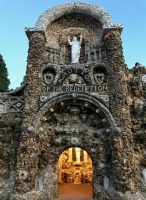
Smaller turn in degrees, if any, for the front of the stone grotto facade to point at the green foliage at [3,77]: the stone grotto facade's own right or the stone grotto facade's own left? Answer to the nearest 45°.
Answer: approximately 135° to the stone grotto facade's own right

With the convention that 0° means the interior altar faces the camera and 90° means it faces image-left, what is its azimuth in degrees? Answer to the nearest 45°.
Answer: approximately 0°

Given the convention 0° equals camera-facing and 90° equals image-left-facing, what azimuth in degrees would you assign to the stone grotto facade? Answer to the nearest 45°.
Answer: approximately 0°
